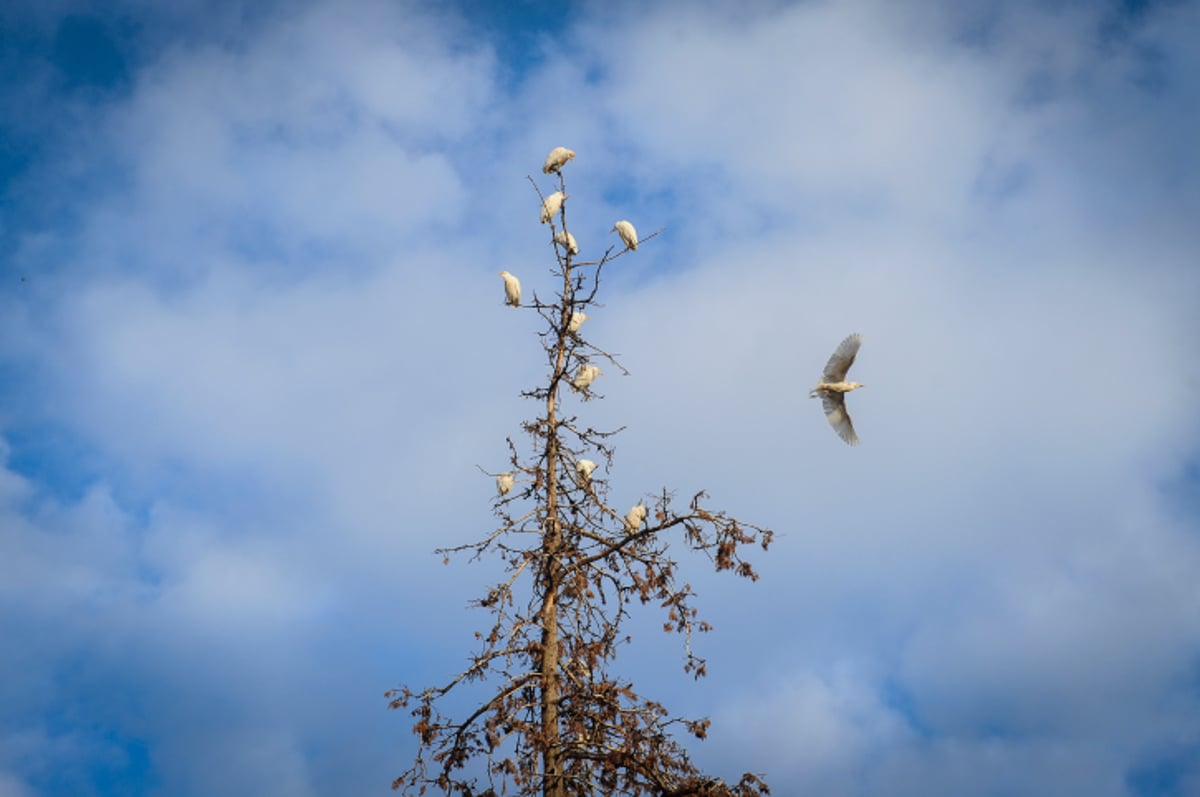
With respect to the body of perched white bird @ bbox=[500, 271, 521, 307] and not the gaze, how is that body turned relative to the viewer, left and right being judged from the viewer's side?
facing to the left of the viewer

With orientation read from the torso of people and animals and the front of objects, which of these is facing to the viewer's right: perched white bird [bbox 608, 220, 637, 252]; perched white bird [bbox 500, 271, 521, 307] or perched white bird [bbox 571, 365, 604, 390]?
perched white bird [bbox 571, 365, 604, 390]

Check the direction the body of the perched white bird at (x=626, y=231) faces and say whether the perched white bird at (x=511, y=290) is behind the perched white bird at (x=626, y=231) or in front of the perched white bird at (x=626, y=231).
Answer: in front

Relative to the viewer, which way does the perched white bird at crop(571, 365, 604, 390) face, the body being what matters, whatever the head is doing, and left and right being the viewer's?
facing to the right of the viewer

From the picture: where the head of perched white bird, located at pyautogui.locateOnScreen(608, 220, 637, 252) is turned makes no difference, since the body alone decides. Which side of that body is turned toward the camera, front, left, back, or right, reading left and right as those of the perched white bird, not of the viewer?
left
